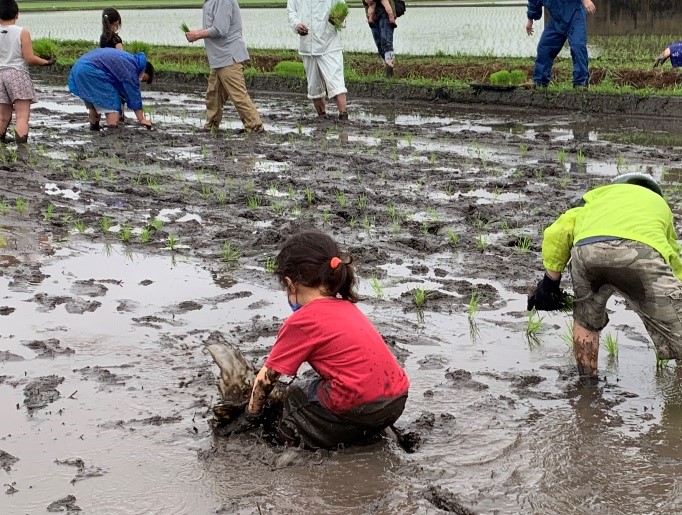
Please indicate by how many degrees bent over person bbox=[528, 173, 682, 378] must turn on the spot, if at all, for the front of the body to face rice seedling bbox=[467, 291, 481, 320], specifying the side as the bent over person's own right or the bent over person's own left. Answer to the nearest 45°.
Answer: approximately 45° to the bent over person's own left

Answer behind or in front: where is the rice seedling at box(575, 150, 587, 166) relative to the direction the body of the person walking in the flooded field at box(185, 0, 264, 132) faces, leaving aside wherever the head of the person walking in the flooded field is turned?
behind

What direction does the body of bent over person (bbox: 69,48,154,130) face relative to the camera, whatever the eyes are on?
to the viewer's right

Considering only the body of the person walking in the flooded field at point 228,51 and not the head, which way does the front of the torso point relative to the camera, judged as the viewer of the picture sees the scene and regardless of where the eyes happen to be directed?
to the viewer's left

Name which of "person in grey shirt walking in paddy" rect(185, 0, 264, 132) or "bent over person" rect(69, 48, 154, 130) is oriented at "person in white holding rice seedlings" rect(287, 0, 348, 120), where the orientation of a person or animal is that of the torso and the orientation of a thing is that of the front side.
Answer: "bent over person" rect(69, 48, 154, 130)

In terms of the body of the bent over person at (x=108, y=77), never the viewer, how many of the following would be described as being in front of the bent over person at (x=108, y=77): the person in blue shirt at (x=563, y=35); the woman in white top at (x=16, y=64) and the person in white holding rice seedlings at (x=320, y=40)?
2

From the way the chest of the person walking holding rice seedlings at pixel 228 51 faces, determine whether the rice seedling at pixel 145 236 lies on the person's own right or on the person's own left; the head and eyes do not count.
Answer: on the person's own left

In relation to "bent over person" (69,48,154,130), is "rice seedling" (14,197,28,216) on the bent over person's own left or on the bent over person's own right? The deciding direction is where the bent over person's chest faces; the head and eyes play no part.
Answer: on the bent over person's own right

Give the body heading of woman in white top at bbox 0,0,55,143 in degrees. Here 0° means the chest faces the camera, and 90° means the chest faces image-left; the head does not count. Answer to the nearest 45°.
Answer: approximately 225°

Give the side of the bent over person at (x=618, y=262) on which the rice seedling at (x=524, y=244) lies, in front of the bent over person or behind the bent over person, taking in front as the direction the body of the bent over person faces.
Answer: in front

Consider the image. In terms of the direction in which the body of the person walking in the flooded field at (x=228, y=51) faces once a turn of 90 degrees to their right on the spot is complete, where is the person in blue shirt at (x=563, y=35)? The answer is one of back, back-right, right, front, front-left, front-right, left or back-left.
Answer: right

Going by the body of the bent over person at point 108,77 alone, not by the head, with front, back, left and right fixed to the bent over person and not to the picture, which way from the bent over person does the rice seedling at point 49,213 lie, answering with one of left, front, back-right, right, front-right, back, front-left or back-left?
right

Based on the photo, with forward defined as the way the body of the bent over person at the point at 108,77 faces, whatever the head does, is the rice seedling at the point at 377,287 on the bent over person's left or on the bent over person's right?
on the bent over person's right
